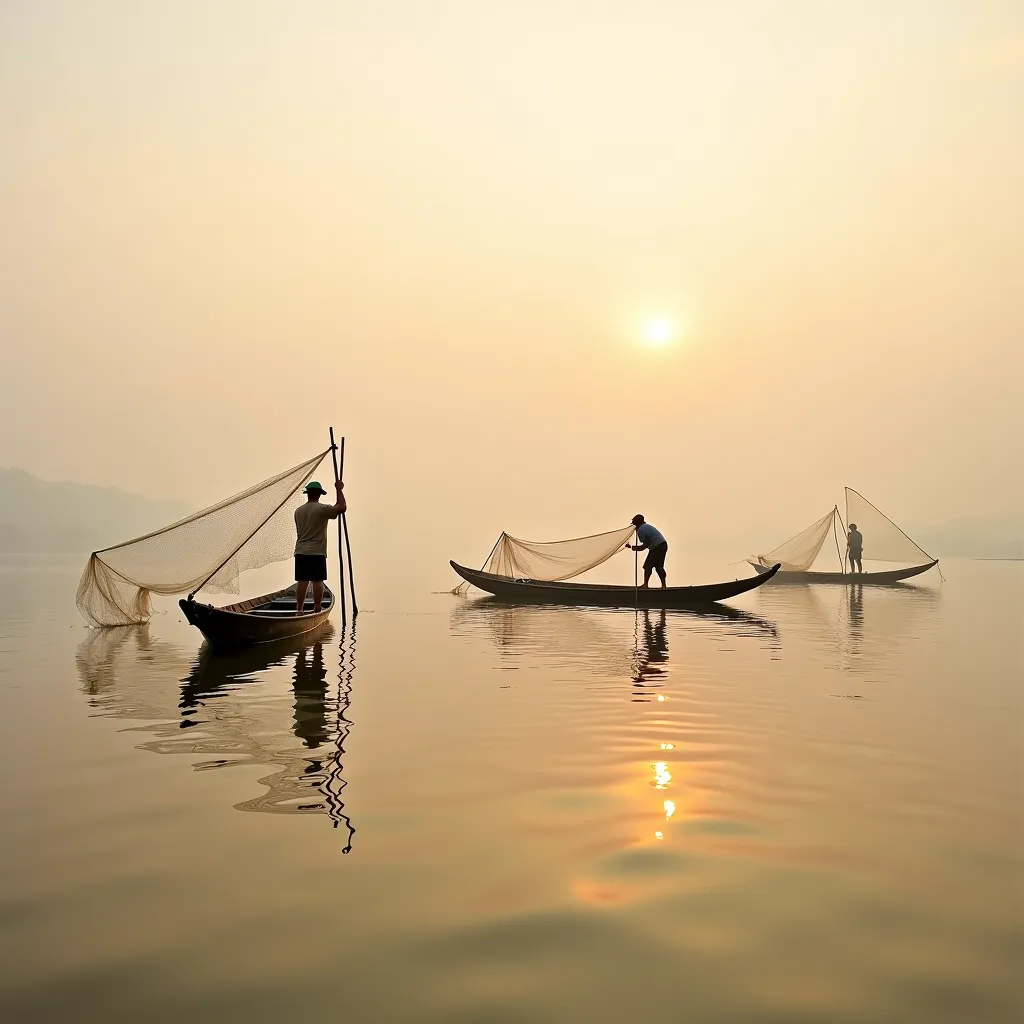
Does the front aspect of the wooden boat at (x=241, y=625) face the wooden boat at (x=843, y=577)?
no

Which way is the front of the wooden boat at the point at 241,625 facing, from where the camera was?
facing the viewer and to the left of the viewer

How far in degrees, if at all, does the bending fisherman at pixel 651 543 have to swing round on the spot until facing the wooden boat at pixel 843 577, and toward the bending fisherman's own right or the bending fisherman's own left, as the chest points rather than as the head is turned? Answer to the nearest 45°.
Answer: approximately 135° to the bending fisherman's own right

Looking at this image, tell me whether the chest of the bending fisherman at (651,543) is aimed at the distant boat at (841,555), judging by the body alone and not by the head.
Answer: no

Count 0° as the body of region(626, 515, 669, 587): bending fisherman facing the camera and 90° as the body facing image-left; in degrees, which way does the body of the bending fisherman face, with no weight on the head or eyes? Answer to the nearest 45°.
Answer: approximately 90°

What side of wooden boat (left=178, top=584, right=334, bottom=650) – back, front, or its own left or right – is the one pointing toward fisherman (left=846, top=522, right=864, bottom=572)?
back
